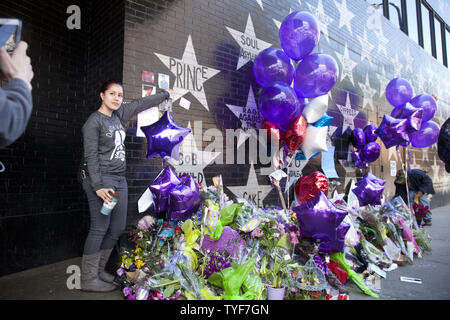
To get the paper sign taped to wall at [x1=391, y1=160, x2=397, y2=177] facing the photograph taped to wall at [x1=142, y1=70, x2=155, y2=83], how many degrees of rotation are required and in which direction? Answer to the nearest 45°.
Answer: approximately 45° to its right

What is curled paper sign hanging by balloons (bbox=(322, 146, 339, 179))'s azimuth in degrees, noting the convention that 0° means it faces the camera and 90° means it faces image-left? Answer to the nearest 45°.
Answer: approximately 315°

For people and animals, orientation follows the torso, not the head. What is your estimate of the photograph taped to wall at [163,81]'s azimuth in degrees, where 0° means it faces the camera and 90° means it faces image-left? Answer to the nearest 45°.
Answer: approximately 315°

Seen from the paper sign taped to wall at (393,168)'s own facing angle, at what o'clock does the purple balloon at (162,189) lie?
The purple balloon is roughly at 2 o'clock from the paper sign taped to wall.

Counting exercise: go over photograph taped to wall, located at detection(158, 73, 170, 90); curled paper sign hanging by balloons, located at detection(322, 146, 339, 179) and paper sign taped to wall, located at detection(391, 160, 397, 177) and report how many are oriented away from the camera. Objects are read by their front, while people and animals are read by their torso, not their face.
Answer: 0

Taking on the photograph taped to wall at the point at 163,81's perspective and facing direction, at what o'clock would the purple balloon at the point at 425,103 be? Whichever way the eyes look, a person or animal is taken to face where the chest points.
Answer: The purple balloon is roughly at 10 o'clock from the photograph taped to wall.

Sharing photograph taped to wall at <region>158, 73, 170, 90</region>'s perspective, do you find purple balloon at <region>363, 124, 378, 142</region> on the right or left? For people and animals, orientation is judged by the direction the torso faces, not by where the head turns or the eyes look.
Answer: on its left

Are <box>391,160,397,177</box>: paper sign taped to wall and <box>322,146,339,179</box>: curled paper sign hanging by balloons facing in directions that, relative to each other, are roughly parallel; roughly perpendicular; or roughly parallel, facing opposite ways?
roughly parallel

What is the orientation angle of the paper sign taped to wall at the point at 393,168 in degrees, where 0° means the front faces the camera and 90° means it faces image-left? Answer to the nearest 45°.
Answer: approximately 315°

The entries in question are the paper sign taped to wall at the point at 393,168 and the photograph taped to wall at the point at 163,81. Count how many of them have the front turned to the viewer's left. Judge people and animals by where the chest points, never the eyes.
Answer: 0

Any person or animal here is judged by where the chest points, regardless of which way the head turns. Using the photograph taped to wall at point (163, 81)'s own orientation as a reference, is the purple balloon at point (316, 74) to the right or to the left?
on its left

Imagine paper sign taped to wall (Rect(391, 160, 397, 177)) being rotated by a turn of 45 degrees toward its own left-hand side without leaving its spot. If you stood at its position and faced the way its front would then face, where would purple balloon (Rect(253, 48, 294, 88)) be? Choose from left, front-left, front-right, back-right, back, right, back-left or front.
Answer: right

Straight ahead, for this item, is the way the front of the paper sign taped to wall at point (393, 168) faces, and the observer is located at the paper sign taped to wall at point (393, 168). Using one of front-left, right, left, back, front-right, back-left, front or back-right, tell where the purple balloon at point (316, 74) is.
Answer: front-right

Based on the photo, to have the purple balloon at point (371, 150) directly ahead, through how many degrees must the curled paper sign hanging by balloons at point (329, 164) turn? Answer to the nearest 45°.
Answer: approximately 90° to its left

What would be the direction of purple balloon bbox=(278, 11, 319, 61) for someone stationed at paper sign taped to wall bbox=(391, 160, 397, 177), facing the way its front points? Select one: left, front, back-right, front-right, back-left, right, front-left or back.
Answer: front-right
